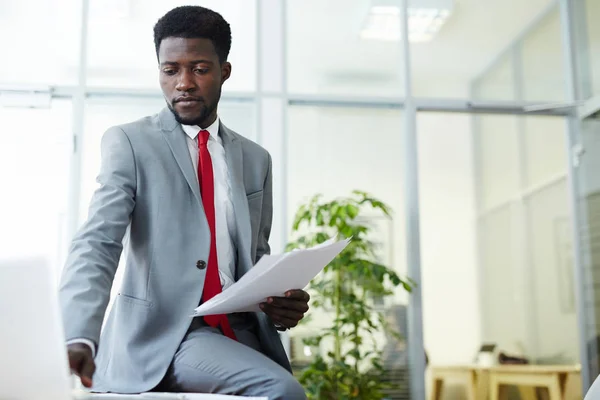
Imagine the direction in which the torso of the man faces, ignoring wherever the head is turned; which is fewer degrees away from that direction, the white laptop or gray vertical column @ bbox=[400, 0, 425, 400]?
the white laptop

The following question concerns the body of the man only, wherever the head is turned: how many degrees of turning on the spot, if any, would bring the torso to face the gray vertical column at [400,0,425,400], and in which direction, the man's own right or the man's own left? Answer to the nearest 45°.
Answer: approximately 90° to the man's own left

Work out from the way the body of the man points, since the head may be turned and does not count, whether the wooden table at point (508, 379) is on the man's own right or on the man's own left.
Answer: on the man's own left

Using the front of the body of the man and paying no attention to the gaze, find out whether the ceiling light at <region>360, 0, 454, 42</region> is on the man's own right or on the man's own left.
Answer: on the man's own left

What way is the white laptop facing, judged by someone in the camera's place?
facing away from the viewer and to the right of the viewer

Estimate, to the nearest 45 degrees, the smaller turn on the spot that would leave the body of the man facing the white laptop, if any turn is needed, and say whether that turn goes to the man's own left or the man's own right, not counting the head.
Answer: approximately 45° to the man's own right

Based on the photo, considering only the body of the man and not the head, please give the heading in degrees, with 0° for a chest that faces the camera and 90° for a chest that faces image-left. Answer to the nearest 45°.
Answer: approximately 315°

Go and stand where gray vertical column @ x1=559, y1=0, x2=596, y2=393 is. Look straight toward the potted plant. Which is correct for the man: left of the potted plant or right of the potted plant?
left

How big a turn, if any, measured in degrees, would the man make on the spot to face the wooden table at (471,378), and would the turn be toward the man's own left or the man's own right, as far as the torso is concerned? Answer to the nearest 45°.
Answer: approximately 90° to the man's own left
